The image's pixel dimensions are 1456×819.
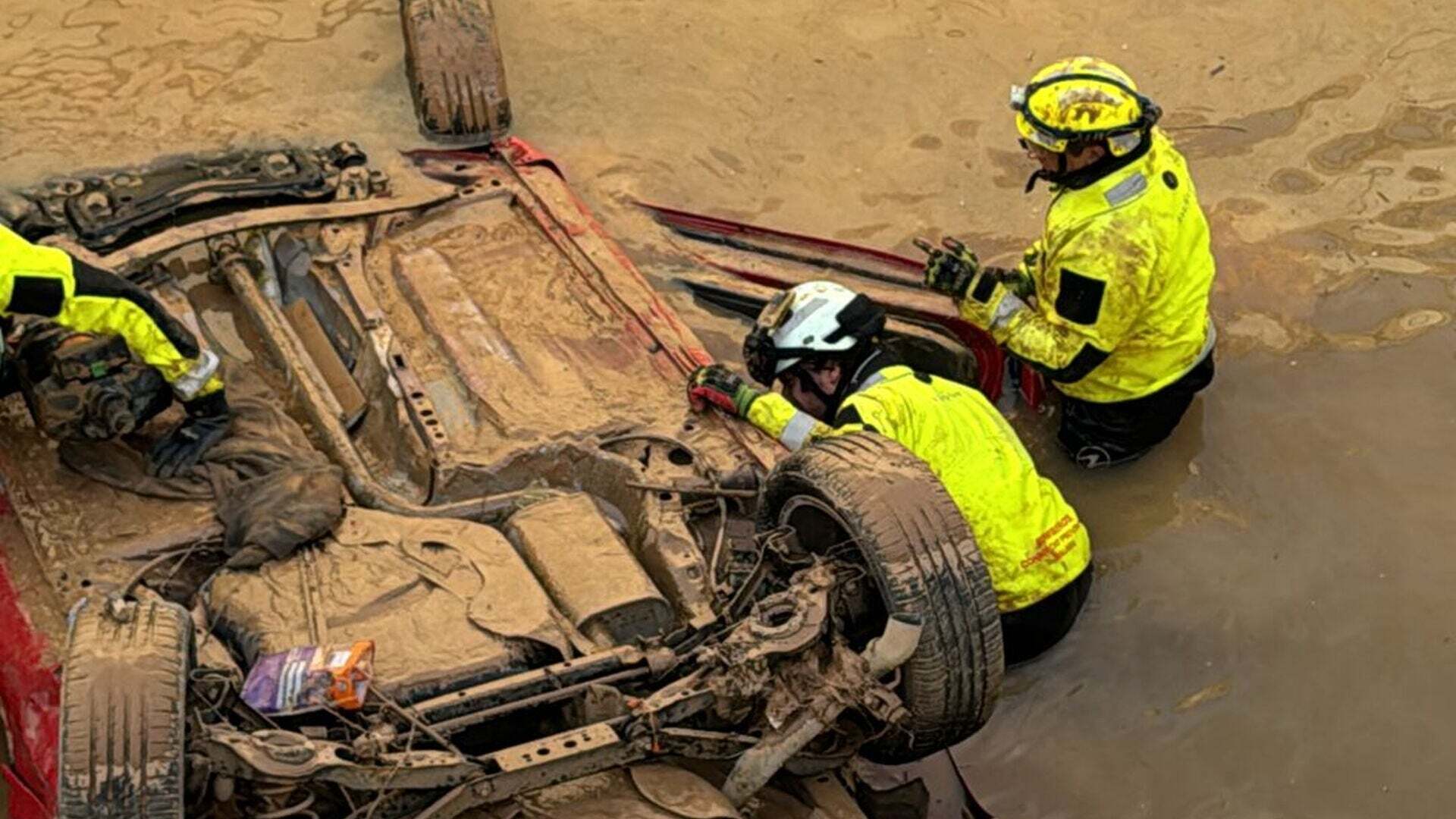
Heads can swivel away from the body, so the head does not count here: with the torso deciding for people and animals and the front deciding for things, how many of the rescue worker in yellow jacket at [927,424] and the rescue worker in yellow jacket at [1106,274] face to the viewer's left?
2

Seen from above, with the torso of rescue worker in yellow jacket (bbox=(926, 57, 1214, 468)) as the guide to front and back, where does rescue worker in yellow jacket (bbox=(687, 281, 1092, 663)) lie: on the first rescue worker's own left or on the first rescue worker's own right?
on the first rescue worker's own left

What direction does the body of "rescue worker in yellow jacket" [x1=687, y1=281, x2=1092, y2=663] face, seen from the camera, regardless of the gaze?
to the viewer's left

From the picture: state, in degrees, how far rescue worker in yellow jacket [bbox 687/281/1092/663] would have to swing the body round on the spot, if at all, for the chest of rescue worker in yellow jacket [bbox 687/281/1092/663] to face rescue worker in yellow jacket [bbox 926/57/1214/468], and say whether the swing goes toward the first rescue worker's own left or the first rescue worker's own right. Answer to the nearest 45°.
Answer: approximately 135° to the first rescue worker's own right

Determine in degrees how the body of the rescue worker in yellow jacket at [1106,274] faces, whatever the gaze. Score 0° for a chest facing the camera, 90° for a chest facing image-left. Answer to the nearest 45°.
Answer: approximately 90°
